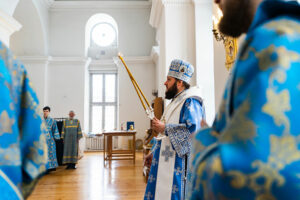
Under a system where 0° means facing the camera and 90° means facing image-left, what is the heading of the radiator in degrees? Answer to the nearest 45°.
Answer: approximately 0°

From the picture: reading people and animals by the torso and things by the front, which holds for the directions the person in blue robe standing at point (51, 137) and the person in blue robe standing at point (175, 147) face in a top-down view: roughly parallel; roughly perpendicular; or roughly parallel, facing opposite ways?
roughly perpendicular

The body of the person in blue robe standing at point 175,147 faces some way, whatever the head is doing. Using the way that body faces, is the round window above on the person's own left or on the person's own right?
on the person's own right

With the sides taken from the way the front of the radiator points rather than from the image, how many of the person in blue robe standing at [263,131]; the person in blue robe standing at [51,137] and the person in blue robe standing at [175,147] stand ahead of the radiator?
3

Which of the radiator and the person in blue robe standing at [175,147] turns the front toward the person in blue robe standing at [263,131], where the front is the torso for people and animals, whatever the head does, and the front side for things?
the radiator

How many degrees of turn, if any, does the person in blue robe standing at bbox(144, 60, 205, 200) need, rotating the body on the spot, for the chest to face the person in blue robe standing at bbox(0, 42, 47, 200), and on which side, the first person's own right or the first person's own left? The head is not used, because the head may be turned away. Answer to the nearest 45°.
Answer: approximately 90° to the first person's own left

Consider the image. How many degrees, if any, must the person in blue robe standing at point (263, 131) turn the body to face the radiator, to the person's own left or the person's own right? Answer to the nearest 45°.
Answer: approximately 45° to the person's own right
